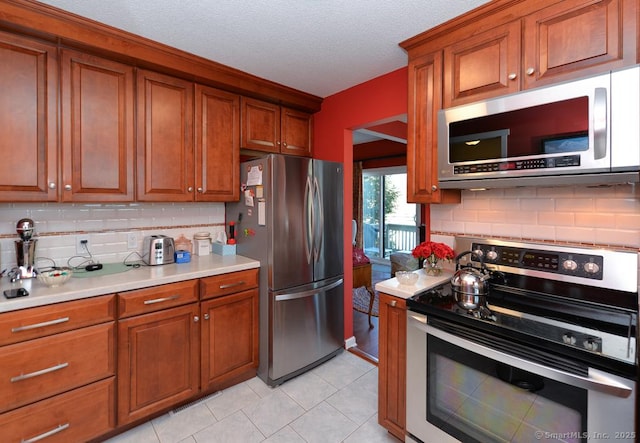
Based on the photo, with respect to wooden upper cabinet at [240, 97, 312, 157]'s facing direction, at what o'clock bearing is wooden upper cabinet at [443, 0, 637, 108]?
wooden upper cabinet at [443, 0, 637, 108] is roughly at 12 o'clock from wooden upper cabinet at [240, 97, 312, 157].

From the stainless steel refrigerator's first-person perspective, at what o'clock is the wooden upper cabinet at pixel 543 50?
The wooden upper cabinet is roughly at 12 o'clock from the stainless steel refrigerator.

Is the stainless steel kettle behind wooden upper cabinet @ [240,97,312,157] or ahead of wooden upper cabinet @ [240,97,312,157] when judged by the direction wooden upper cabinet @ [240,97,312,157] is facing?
ahead

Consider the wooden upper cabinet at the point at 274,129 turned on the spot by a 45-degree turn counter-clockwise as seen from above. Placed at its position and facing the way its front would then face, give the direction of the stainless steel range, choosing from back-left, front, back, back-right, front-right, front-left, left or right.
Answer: front-right

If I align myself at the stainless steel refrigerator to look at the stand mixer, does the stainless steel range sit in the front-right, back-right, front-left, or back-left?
back-left

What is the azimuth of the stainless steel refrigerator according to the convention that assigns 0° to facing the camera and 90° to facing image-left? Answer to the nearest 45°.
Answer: approximately 315°

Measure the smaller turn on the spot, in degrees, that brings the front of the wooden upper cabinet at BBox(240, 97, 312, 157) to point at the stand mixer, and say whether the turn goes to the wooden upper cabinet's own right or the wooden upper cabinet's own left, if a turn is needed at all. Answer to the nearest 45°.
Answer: approximately 90° to the wooden upper cabinet's own right

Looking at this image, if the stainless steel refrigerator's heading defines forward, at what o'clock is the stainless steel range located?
The stainless steel range is roughly at 12 o'clock from the stainless steel refrigerator.

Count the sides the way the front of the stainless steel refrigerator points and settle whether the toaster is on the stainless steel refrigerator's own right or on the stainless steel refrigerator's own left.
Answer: on the stainless steel refrigerator's own right

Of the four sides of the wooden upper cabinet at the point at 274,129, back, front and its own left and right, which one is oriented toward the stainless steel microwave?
front

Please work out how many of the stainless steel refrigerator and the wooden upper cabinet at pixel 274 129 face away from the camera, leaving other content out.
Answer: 0

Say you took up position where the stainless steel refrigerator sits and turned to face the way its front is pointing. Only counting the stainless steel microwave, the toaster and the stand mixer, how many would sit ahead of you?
1

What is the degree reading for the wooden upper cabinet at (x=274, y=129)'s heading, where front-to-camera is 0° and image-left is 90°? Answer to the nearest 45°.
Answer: approximately 315°
